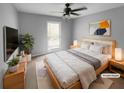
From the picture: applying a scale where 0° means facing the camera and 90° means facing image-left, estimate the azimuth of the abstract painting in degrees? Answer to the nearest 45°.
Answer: approximately 45°

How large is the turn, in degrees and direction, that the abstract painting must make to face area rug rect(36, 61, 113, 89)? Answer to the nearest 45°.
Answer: approximately 45° to its left

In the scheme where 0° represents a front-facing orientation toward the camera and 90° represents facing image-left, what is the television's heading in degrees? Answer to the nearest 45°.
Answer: approximately 270°

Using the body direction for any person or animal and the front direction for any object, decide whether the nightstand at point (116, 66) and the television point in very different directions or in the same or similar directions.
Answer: very different directions

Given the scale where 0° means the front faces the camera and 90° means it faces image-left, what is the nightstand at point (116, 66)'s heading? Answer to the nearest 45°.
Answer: approximately 45°

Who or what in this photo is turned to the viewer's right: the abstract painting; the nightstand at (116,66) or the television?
the television

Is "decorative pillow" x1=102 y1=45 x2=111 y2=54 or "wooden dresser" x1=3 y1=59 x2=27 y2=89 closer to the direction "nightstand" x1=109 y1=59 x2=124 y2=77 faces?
the wooden dresser

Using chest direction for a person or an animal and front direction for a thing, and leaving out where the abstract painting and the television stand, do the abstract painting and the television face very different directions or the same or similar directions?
very different directions
